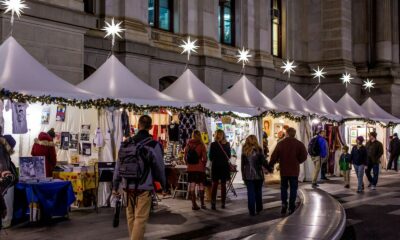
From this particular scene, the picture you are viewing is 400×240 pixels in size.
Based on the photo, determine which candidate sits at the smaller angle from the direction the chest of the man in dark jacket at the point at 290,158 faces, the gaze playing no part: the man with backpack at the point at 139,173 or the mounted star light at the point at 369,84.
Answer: the mounted star light

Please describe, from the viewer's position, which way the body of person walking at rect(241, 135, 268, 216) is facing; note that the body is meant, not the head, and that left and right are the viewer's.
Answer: facing away from the viewer

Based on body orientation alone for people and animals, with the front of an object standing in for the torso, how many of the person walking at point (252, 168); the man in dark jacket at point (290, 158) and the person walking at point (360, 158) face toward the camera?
1

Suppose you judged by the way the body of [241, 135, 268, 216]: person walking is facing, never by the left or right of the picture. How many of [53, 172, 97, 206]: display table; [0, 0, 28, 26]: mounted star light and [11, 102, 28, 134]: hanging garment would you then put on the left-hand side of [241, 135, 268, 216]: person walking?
3

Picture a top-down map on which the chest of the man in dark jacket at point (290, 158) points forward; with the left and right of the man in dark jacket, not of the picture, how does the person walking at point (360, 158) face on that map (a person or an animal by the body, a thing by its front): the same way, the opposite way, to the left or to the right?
the opposite way

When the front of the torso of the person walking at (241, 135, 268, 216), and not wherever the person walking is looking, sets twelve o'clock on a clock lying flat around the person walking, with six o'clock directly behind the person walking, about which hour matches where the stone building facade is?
The stone building facade is roughly at 12 o'clock from the person walking.

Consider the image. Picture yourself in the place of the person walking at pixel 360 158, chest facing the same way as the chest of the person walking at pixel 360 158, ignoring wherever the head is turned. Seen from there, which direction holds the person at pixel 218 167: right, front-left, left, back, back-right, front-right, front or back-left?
front-right

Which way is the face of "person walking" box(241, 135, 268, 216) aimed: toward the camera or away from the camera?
away from the camera

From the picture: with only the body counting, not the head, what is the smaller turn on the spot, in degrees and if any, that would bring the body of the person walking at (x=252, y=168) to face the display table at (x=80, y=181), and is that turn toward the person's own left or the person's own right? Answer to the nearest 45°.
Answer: approximately 90° to the person's own left

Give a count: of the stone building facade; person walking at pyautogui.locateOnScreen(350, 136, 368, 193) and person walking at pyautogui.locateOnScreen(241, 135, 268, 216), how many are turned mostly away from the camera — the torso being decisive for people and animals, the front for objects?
1

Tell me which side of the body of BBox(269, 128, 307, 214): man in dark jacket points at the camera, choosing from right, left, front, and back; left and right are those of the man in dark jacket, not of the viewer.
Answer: back

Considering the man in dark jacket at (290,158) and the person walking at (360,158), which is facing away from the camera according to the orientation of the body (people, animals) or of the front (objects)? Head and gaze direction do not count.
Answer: the man in dark jacket

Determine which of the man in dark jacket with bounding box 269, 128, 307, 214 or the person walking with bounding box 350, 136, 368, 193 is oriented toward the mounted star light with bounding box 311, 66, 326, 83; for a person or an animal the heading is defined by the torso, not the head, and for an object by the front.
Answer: the man in dark jacket

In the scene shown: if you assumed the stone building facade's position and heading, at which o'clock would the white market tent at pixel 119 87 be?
The white market tent is roughly at 2 o'clock from the stone building facade.
